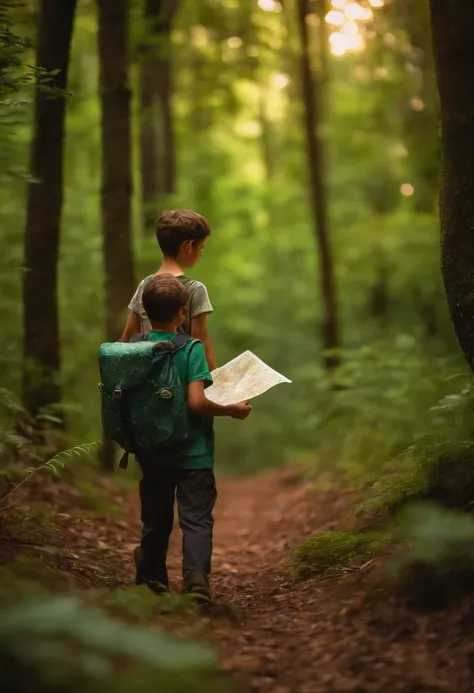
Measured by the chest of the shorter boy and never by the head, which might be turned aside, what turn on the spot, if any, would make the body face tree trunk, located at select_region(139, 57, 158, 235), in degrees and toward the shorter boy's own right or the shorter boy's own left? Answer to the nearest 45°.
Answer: approximately 45° to the shorter boy's own left

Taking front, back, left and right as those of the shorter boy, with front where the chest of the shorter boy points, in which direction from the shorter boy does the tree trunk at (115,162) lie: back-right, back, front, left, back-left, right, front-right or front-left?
front-left

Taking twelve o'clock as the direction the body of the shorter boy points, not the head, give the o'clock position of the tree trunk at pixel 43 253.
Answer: The tree trunk is roughly at 10 o'clock from the shorter boy.

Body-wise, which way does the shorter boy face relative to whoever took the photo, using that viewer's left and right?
facing away from the viewer and to the right of the viewer

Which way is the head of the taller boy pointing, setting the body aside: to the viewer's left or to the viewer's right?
to the viewer's right

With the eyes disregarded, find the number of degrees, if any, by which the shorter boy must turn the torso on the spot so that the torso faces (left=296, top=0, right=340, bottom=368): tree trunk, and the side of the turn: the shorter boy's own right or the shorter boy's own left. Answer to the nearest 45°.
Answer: approximately 45° to the shorter boy's own left

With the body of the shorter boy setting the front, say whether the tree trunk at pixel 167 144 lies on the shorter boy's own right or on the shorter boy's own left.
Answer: on the shorter boy's own left
